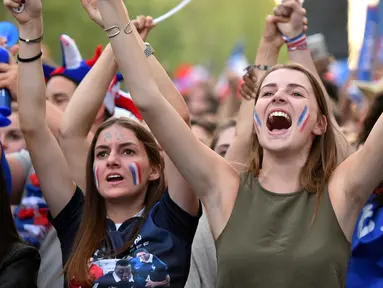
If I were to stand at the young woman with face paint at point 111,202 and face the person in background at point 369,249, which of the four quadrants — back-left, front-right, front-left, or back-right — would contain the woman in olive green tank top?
front-right

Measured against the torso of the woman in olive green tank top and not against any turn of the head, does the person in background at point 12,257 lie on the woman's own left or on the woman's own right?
on the woman's own right

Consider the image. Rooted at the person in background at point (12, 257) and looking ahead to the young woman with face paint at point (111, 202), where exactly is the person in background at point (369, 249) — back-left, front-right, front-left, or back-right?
front-right

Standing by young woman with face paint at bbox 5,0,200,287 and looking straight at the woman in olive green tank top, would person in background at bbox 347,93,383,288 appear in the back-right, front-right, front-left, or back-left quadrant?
front-left

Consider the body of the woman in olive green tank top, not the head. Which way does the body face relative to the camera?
toward the camera

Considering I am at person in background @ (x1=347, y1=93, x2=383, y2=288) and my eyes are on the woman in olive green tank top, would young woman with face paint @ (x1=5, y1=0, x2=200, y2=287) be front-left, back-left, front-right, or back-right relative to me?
front-right
